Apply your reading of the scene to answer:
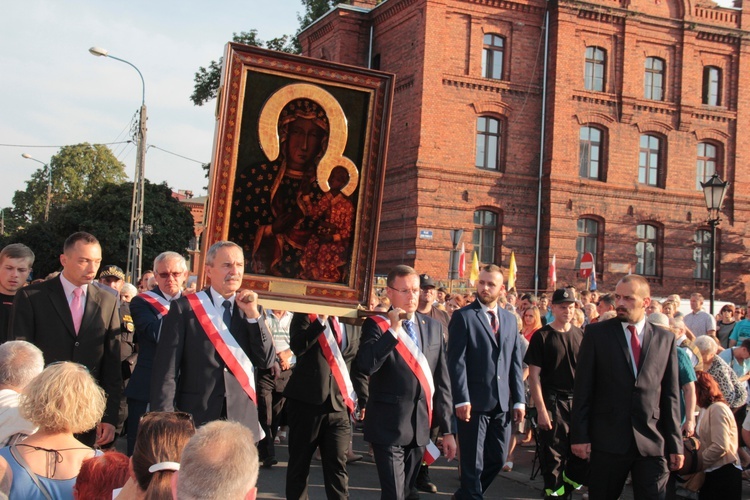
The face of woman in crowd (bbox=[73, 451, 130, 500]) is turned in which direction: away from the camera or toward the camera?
away from the camera

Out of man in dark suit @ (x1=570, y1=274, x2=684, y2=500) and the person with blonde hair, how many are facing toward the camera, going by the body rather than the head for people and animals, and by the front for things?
1

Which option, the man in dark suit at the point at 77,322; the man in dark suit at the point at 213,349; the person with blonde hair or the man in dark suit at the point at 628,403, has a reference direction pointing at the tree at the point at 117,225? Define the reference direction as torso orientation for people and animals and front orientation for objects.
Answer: the person with blonde hair

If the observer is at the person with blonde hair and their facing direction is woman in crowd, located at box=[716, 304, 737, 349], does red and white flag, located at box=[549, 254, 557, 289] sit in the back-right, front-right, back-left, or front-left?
front-left

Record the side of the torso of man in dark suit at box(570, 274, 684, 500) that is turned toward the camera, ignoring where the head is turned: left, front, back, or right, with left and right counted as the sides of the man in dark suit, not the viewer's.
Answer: front

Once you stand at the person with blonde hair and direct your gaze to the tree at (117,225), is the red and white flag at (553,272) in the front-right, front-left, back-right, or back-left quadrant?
front-right

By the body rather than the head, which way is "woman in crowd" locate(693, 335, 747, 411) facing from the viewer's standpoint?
to the viewer's left

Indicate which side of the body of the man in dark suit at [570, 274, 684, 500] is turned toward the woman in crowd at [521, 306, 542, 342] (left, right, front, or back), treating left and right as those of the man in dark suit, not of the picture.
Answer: back

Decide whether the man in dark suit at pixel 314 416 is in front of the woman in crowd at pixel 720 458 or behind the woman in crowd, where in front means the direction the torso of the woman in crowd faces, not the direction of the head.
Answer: in front

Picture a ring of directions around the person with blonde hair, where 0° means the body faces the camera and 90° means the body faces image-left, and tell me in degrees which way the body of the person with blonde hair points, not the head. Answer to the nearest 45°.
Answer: approximately 180°

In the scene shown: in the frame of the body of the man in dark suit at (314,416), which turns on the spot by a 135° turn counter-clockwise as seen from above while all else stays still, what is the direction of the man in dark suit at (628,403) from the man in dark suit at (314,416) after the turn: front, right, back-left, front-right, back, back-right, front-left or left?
right

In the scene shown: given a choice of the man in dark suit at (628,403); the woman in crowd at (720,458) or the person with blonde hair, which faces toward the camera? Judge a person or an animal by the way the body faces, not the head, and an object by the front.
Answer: the man in dark suit

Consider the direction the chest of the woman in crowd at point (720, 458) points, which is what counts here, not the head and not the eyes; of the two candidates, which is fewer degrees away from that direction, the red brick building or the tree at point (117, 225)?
the tree

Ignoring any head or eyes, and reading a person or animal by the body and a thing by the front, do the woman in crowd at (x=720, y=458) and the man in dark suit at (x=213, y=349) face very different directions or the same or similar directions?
very different directions

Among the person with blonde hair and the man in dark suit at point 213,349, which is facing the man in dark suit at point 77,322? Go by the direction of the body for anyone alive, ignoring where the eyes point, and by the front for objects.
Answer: the person with blonde hair

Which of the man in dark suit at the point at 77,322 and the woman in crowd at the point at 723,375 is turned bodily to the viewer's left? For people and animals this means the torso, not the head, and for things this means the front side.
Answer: the woman in crowd
